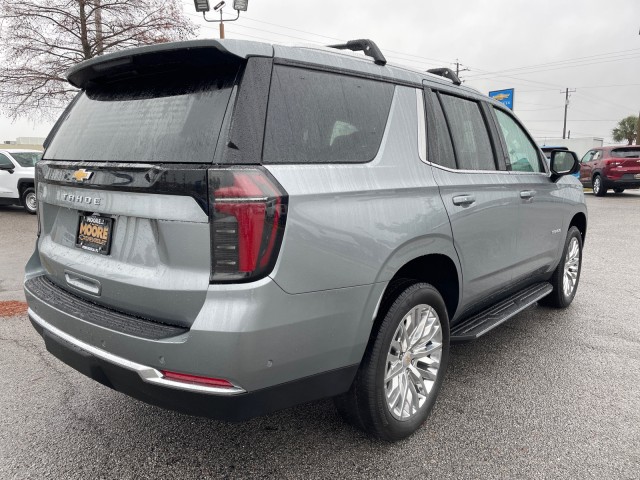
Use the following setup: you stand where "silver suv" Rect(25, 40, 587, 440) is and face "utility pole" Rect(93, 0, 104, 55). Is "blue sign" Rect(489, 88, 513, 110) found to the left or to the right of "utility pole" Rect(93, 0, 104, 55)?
right

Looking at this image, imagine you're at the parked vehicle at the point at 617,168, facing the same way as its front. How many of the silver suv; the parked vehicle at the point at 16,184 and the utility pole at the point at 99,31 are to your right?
0

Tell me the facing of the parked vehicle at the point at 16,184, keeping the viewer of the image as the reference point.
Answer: facing the viewer and to the right of the viewer

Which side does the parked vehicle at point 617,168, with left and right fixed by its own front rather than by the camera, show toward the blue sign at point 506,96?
front

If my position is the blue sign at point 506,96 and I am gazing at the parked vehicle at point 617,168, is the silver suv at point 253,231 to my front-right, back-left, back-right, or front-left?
front-right

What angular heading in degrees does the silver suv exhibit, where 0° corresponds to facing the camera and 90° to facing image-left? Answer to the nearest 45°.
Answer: approximately 225°

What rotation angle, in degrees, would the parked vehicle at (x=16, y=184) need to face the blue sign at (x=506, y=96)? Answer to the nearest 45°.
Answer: approximately 45° to its left

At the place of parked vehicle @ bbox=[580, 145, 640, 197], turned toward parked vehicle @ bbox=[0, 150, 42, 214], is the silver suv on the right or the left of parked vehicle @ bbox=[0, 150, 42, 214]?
left

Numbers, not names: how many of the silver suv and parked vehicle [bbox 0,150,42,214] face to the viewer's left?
0

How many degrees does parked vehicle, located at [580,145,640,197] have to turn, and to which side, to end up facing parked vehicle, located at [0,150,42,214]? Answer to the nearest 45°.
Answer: approximately 90° to its left

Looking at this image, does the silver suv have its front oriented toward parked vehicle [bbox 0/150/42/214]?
no

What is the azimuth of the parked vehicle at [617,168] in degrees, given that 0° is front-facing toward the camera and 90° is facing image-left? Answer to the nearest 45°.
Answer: approximately 135°

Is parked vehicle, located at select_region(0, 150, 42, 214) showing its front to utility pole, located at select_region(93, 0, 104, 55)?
no

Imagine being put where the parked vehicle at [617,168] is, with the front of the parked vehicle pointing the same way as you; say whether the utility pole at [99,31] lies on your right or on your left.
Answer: on your left

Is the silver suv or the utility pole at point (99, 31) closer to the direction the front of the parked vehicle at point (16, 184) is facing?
the silver suv

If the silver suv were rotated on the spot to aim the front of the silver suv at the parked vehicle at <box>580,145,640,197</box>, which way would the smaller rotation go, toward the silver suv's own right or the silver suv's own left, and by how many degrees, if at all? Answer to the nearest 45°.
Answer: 0° — it already faces it

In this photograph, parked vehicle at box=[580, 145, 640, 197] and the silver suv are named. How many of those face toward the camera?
0
